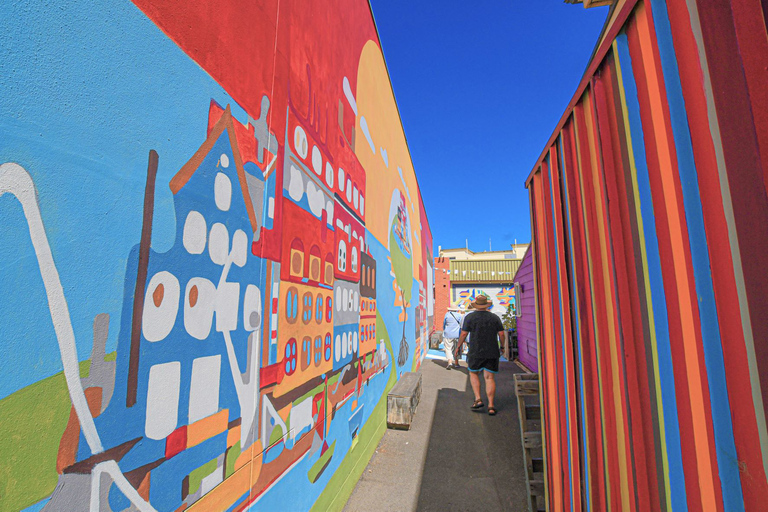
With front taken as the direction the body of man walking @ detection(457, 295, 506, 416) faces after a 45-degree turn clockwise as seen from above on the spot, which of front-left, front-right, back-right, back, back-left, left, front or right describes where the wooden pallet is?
back-right

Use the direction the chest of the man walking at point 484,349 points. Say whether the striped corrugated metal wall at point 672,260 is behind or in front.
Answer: behind

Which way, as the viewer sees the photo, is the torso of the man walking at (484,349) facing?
away from the camera

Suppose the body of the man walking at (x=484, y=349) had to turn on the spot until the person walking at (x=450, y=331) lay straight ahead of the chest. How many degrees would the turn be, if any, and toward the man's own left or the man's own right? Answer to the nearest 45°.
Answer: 0° — they already face them
